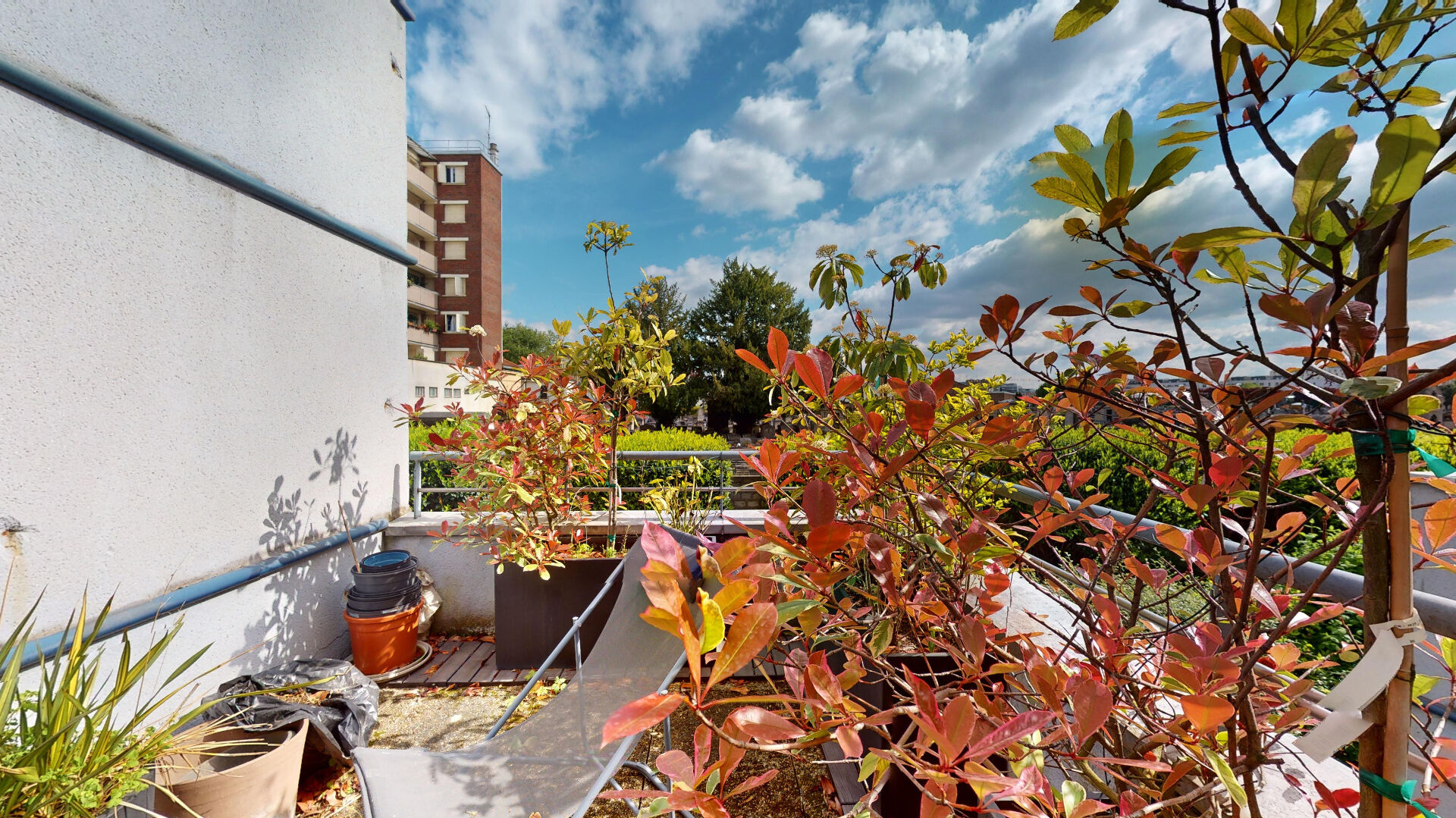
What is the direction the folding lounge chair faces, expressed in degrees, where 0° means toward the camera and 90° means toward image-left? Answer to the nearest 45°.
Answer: approximately 45°

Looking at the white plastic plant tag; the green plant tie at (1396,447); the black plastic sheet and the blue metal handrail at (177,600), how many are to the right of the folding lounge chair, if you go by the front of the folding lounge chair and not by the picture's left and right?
2

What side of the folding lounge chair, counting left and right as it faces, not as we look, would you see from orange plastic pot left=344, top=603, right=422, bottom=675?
right

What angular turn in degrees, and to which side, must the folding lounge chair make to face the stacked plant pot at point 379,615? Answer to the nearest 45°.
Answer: approximately 90° to its right

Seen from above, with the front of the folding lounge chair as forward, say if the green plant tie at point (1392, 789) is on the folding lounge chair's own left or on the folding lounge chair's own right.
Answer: on the folding lounge chair's own left

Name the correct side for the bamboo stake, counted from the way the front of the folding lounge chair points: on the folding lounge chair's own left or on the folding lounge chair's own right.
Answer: on the folding lounge chair's own left

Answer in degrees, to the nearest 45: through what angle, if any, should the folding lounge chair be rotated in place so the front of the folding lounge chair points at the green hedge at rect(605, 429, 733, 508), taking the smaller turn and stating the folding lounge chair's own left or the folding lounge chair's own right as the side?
approximately 135° to the folding lounge chair's own right

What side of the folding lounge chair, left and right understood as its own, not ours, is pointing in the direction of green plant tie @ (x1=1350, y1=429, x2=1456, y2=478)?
left

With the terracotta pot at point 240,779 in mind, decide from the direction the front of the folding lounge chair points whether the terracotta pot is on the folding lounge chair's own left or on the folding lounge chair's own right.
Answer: on the folding lounge chair's own right

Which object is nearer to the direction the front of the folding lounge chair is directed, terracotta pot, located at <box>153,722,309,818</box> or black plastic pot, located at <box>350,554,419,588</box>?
the terracotta pot

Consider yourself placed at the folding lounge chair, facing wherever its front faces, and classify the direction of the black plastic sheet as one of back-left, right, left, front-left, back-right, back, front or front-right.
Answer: right

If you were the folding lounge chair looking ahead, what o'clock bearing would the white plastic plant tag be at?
The white plastic plant tag is roughly at 10 o'clock from the folding lounge chair.

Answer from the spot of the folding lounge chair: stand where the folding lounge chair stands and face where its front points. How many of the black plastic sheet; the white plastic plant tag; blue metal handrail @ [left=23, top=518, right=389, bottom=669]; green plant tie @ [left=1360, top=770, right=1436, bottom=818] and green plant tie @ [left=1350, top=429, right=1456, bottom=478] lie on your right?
2

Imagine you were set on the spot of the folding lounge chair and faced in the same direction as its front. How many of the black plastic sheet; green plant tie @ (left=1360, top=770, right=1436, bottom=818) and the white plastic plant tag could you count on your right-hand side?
1
